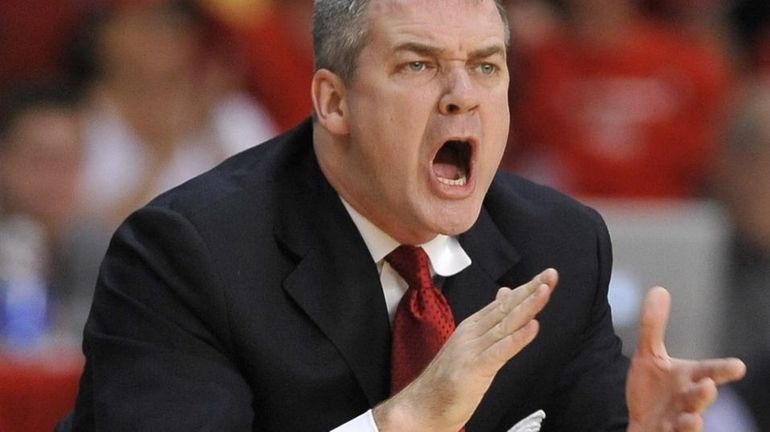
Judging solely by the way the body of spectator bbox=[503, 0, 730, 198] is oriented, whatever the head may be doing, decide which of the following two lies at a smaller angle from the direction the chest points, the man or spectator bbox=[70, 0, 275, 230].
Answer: the man

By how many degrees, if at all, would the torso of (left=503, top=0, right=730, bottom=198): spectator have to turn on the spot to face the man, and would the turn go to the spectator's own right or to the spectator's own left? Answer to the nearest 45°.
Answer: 0° — they already face them

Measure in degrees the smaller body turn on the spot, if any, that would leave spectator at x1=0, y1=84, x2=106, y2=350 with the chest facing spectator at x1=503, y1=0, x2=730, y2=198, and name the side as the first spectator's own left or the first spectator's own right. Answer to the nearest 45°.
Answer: approximately 90° to the first spectator's own left

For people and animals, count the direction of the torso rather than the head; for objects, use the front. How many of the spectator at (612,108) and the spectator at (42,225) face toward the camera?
2

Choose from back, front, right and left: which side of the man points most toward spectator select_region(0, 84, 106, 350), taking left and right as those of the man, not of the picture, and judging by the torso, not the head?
back

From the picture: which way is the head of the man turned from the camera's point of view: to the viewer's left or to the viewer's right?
to the viewer's right

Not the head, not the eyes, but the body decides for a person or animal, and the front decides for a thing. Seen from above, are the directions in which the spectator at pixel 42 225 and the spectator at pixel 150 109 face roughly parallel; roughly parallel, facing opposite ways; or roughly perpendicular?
roughly parallel

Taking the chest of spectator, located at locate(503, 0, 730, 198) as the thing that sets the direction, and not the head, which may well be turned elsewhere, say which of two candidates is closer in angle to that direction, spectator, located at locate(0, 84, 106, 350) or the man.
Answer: the man

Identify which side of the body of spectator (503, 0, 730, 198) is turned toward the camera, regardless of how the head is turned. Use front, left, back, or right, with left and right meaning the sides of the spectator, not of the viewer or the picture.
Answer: front

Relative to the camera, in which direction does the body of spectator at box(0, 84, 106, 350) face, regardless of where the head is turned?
toward the camera

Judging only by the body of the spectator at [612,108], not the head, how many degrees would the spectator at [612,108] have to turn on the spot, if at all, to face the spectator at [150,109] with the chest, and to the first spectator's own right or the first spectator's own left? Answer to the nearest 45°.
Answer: approximately 45° to the first spectator's own right

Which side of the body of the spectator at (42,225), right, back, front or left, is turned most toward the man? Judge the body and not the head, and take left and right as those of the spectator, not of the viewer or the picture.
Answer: front

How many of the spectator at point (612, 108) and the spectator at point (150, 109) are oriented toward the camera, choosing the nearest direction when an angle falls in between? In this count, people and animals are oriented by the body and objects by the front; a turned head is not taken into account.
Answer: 2

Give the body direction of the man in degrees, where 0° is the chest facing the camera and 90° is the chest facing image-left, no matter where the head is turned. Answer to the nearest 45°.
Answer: approximately 315°

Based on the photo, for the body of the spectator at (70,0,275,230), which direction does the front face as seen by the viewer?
toward the camera
